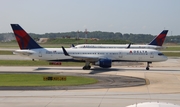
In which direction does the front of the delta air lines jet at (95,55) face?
to the viewer's right
